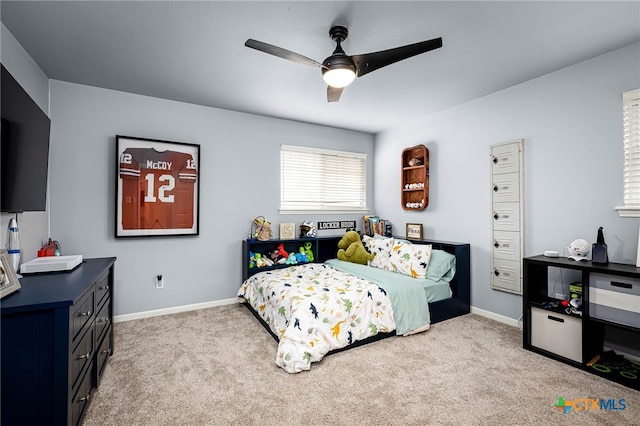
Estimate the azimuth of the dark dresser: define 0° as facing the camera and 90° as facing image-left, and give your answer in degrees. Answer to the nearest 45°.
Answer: approximately 270°

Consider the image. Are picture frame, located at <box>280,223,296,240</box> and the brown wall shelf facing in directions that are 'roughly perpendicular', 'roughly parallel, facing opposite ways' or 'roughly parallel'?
roughly perpendicular

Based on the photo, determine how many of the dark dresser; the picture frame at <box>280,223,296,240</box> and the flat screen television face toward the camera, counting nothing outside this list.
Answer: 1

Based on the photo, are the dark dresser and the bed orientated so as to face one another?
yes

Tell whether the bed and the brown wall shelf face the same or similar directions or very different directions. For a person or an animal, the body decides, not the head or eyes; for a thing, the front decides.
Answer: same or similar directions

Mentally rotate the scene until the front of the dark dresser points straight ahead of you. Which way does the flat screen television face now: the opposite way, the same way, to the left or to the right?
the same way

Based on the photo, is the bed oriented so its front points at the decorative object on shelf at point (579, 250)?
no

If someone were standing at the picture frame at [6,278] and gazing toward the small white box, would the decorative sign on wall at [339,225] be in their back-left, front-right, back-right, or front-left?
front-right

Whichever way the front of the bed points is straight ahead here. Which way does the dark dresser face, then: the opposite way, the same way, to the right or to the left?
the opposite way

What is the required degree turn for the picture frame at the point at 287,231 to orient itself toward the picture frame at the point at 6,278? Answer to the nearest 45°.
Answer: approximately 45° to its right

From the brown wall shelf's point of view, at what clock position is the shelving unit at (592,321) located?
The shelving unit is roughly at 9 o'clock from the brown wall shelf.

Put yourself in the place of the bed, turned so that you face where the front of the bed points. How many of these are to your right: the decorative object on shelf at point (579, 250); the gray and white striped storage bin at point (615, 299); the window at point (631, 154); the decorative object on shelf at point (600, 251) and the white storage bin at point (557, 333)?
0

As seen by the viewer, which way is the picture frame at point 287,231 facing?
toward the camera

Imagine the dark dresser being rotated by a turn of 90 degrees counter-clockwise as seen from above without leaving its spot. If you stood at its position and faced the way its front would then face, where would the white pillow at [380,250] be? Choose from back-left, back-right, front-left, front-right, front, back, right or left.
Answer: right

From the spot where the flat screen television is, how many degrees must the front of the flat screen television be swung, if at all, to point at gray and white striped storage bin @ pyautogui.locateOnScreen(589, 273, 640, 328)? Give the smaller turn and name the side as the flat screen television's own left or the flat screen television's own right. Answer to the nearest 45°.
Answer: approximately 45° to the flat screen television's own right

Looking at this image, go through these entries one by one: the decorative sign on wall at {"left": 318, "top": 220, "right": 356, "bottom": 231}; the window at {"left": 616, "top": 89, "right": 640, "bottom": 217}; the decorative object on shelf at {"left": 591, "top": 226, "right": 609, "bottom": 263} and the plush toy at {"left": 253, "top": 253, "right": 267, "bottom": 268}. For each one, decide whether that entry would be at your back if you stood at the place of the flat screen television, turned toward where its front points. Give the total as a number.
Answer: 0

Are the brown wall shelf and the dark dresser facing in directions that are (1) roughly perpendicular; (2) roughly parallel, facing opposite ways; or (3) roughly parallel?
roughly parallel, facing opposite ways

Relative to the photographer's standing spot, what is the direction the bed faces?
facing the viewer and to the left of the viewer
